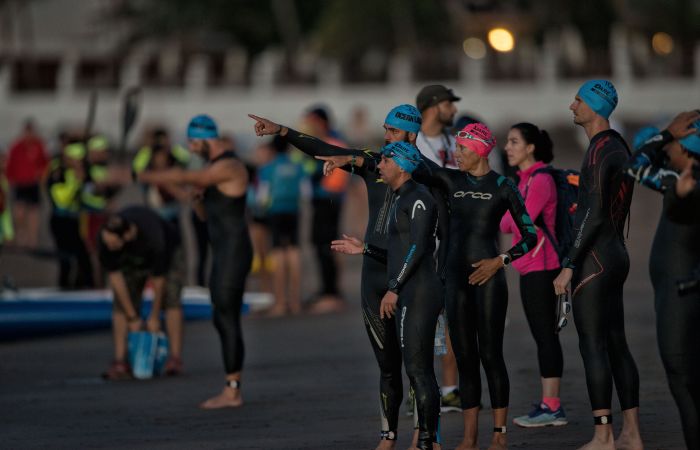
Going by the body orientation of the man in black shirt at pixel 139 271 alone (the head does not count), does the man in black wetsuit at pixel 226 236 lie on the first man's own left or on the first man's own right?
on the first man's own left

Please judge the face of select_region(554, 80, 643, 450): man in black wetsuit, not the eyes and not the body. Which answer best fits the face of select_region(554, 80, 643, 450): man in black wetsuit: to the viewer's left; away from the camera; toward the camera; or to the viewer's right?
to the viewer's left

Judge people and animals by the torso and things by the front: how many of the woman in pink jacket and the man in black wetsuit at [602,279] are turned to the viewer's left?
2

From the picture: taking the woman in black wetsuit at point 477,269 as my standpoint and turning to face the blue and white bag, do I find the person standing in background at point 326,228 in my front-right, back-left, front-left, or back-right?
front-right

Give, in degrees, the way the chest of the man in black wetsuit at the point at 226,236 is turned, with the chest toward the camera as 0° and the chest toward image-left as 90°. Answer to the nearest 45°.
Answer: approximately 90°
